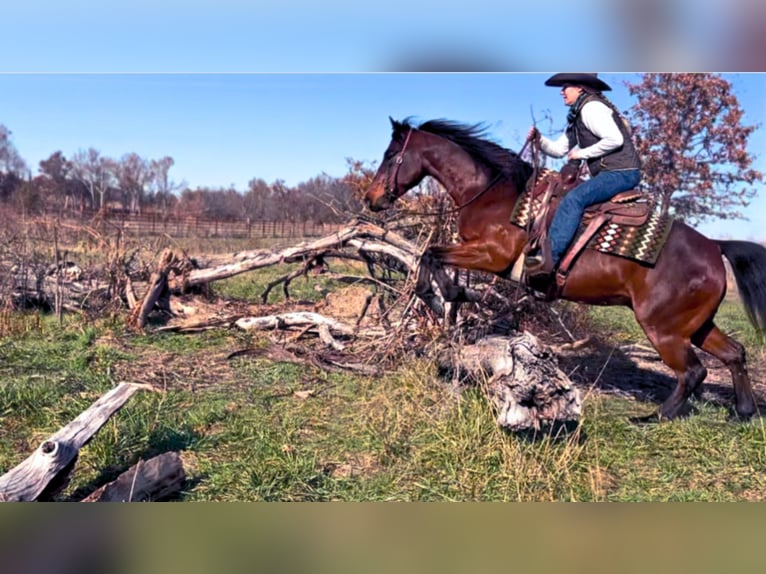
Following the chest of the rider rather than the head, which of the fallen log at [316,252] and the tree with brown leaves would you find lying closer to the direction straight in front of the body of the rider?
the fallen log

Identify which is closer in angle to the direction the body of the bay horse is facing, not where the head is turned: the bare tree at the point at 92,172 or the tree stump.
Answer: the bare tree

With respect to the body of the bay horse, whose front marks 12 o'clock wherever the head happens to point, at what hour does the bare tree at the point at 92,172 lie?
The bare tree is roughly at 1 o'clock from the bay horse.

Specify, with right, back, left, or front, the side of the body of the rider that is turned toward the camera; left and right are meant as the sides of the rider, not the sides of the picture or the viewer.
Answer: left

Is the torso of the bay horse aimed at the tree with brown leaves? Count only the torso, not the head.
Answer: no

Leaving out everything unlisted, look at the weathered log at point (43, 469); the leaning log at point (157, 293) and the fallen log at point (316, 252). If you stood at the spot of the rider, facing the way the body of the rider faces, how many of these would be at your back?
0

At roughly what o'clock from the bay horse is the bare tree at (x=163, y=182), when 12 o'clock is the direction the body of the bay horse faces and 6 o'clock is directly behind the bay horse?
The bare tree is roughly at 1 o'clock from the bay horse.

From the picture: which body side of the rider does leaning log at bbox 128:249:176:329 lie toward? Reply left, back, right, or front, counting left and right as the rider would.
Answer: front

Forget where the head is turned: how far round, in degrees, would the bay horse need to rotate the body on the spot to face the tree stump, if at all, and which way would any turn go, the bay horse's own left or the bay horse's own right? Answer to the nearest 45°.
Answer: approximately 45° to the bay horse's own left

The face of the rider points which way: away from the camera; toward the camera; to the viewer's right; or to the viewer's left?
to the viewer's left

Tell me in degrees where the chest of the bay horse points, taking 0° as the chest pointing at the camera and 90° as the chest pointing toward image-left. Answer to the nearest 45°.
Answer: approximately 90°

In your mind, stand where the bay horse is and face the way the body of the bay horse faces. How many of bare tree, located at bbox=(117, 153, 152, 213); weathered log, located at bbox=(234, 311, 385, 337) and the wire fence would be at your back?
0

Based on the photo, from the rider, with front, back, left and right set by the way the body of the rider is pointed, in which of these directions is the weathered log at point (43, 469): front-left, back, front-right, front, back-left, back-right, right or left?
front-left

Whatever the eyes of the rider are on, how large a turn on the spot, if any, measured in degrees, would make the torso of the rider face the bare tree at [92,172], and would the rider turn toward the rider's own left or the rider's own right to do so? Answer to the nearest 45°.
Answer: approximately 45° to the rider's own right

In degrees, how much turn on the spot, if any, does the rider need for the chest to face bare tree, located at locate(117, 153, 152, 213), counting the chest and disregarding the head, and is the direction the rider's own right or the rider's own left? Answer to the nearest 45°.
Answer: approximately 45° to the rider's own right

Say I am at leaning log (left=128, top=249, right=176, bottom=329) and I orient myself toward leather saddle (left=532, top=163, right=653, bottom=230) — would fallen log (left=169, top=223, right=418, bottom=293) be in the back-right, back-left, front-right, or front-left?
front-left

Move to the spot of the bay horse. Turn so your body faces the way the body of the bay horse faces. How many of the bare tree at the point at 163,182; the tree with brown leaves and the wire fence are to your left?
0

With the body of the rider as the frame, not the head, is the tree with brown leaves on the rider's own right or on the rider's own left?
on the rider's own right
